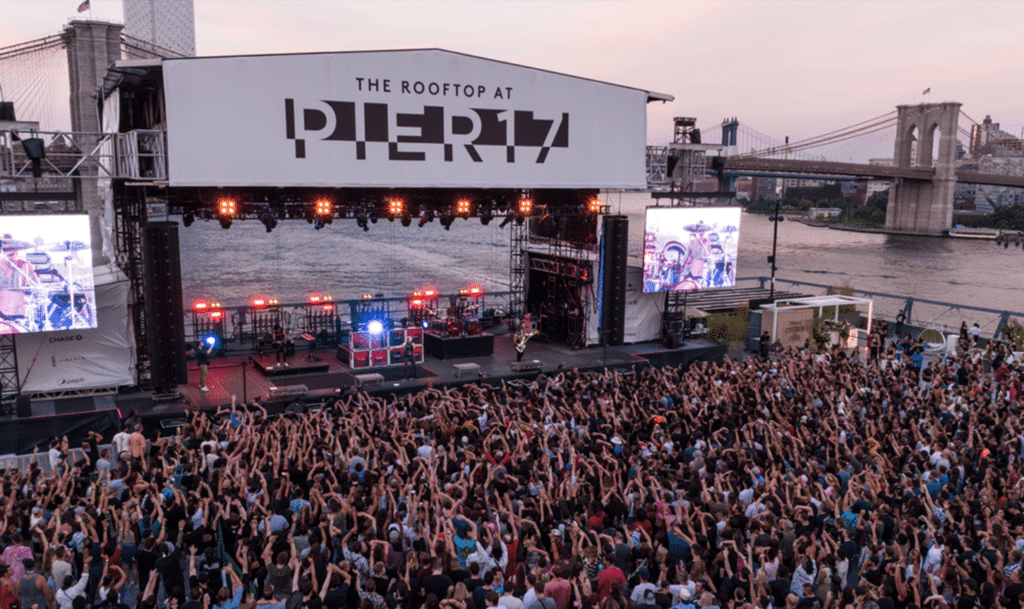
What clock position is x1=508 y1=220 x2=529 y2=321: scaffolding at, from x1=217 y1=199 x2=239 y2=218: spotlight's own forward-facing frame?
The scaffolding is roughly at 8 o'clock from the spotlight.

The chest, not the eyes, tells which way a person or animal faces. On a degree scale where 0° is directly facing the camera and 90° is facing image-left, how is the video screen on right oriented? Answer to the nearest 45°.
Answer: approximately 315°

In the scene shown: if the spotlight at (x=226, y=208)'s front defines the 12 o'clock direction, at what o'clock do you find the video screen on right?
The video screen on right is roughly at 9 o'clock from the spotlight.

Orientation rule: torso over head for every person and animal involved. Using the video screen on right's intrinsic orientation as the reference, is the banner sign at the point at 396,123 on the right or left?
on its right

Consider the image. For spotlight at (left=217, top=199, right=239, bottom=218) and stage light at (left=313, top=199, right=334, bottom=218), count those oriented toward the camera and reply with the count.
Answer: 2

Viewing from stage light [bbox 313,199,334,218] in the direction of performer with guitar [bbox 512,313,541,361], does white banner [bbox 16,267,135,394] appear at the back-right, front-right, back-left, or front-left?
back-right
